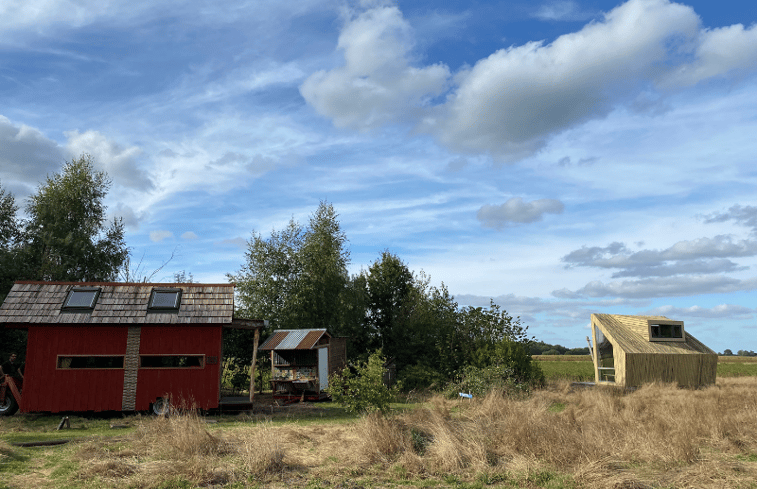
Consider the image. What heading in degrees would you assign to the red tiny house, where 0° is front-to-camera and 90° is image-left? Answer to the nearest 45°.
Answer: approximately 270°

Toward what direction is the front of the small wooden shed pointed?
toward the camera

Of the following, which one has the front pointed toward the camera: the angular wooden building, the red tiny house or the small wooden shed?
the small wooden shed

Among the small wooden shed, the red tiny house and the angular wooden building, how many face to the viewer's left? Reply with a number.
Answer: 1

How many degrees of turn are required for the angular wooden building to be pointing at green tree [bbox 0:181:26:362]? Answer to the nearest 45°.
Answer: approximately 45° to its left

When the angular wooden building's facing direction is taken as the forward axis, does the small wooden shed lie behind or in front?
in front

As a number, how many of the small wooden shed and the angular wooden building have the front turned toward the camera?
1

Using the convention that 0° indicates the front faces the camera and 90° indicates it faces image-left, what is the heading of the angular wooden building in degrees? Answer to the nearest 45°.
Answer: approximately 90°

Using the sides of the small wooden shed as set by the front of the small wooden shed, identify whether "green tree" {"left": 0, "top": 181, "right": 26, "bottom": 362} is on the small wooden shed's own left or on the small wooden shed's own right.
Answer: on the small wooden shed's own right

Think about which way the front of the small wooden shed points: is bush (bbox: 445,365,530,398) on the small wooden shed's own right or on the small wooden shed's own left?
on the small wooden shed's own left

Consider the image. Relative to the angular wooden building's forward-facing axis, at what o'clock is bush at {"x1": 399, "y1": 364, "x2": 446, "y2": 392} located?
The bush is roughly at 11 o'clock from the angular wooden building.

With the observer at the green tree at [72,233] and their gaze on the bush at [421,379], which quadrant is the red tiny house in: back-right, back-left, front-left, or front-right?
front-right
